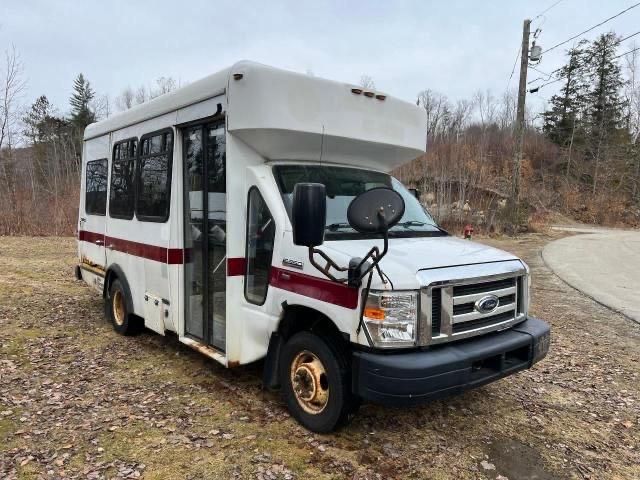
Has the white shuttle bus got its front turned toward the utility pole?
no

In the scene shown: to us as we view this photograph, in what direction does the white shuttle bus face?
facing the viewer and to the right of the viewer

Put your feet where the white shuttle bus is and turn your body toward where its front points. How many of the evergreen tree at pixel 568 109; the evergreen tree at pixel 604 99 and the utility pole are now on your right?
0

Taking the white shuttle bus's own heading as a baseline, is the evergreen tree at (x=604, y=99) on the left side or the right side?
on its left

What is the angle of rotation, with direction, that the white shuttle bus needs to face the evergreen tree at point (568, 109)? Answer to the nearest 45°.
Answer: approximately 90° to its left
